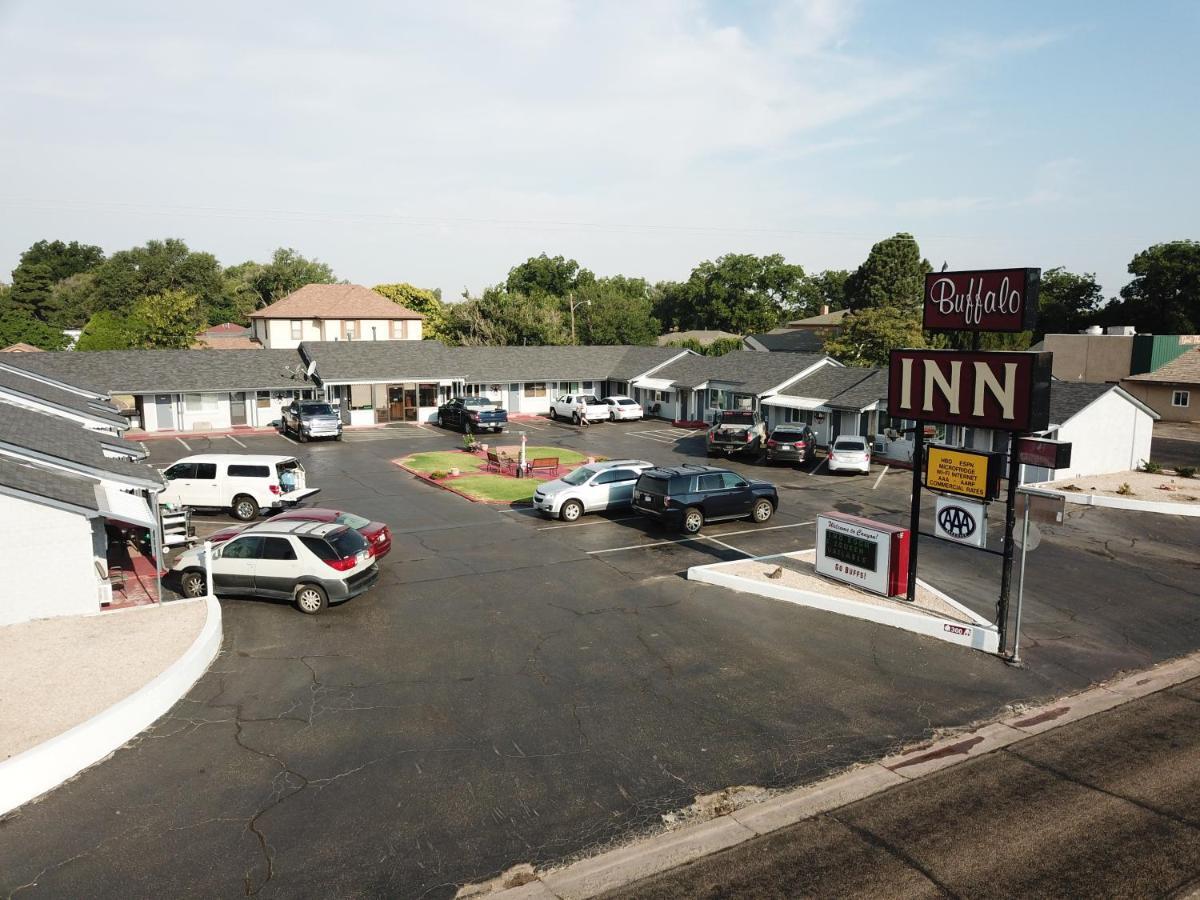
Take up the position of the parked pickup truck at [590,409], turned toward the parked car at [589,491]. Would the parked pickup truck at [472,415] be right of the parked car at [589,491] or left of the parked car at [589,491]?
right

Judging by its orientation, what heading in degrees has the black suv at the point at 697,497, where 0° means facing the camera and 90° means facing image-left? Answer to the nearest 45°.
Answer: approximately 225°

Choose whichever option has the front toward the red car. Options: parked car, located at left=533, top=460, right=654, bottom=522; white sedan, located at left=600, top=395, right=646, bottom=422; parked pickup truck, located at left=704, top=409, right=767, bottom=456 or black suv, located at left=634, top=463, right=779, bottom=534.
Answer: parked car, located at left=533, top=460, right=654, bottom=522

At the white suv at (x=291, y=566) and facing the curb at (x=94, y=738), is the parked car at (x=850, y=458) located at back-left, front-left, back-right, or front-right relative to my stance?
back-left

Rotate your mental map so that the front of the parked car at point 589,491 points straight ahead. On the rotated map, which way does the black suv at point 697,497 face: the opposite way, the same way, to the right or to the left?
the opposite way

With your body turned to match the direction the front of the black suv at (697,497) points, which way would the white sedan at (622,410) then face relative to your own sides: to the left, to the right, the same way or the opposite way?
to the left

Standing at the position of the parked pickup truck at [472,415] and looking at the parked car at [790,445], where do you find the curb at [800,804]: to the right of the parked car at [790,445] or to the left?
right

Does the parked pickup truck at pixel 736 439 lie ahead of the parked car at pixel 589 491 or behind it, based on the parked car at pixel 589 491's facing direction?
behind

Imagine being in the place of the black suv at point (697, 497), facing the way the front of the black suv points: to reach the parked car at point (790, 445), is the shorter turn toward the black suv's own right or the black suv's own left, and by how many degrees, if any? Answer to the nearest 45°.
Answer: approximately 45° to the black suv's own left

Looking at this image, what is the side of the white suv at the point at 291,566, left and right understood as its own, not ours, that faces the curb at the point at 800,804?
back

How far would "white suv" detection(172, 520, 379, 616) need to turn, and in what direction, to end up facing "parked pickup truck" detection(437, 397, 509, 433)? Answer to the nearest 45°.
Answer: approximately 45° to its right

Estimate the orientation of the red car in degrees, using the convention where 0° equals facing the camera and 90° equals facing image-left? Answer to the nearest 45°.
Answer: approximately 135°

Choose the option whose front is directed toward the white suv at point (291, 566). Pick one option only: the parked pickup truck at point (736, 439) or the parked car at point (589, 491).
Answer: the parked car at point (589, 491)

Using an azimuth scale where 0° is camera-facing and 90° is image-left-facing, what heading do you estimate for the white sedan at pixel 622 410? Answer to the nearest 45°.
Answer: approximately 135°

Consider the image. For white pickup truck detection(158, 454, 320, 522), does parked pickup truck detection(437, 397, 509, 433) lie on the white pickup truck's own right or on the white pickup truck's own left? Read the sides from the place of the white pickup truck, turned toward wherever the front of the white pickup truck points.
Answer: on the white pickup truck's own right
